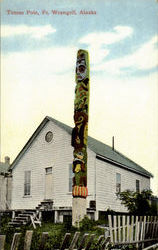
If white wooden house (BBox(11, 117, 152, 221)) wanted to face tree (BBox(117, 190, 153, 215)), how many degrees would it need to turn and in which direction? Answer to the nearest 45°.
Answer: approximately 90° to its left

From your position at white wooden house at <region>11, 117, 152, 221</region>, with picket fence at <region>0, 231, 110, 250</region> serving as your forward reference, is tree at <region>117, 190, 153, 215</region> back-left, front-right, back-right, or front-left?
front-left

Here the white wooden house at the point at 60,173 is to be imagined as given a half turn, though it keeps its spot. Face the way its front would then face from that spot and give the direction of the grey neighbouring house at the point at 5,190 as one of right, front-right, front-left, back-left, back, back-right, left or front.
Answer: left

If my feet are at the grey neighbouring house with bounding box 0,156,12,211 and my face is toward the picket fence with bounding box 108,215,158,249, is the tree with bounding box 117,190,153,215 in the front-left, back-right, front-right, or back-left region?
front-left

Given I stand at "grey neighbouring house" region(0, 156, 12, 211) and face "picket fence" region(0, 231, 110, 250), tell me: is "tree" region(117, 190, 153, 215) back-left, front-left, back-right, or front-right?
front-left

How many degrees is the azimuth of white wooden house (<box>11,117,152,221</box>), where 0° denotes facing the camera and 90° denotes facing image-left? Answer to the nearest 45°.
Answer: approximately 45°

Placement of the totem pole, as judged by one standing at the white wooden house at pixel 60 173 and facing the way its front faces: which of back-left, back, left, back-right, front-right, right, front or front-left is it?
front-left

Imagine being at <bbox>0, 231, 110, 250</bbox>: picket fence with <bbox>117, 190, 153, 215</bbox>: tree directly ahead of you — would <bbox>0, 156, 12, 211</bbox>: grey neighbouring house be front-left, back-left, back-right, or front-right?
front-left
